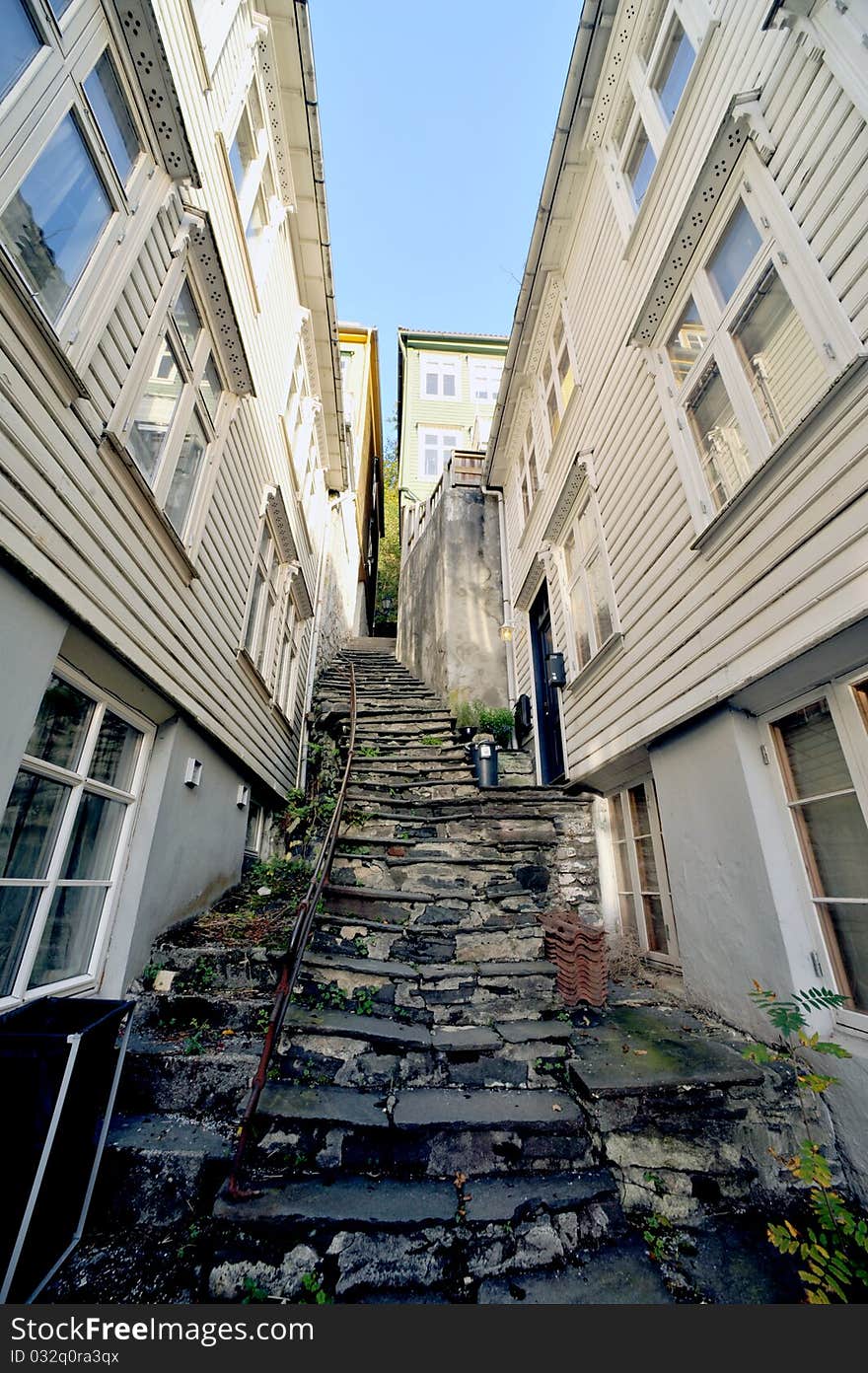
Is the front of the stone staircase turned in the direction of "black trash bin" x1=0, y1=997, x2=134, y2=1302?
no

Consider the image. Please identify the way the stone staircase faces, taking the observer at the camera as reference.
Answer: facing the viewer

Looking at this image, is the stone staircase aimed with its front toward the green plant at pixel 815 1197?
no

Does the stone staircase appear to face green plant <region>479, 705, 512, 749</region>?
no
